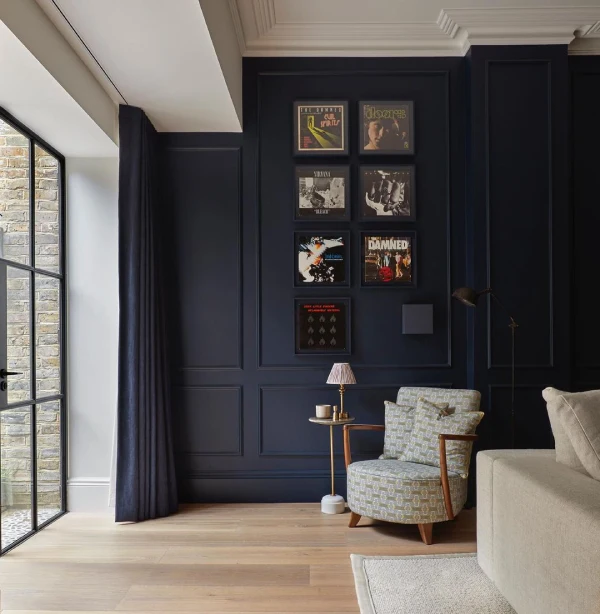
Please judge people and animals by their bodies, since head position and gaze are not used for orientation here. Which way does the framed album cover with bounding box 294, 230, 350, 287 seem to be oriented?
toward the camera

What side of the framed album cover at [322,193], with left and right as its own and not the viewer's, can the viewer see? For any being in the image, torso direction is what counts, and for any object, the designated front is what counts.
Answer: front

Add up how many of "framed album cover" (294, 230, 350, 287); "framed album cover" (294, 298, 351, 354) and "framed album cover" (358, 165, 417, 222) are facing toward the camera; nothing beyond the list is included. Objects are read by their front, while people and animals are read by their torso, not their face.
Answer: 3

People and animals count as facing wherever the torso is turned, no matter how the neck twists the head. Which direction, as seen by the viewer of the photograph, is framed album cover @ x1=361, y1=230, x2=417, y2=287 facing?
facing the viewer

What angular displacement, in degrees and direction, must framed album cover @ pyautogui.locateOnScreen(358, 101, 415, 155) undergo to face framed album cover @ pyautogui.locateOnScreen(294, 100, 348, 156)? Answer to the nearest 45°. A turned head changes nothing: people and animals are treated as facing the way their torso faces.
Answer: approximately 90° to its right

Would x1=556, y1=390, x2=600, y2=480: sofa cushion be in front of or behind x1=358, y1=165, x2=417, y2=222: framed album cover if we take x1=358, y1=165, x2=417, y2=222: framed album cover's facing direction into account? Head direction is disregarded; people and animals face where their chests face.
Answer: in front

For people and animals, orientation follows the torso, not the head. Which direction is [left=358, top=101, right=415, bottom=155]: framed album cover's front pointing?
toward the camera

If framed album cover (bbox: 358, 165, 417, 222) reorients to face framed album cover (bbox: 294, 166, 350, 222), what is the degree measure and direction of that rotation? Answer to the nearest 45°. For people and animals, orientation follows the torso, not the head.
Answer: approximately 90° to its right

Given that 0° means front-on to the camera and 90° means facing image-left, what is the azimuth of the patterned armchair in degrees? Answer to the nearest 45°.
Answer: approximately 45°
